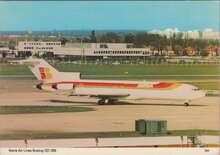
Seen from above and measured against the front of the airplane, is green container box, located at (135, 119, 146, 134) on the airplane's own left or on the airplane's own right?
on the airplane's own right

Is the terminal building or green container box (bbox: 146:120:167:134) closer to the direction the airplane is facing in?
the green container box

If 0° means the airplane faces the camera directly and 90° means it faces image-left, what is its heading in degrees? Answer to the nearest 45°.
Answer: approximately 270°

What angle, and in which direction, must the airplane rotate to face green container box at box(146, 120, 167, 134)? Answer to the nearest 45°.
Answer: approximately 45° to its right
